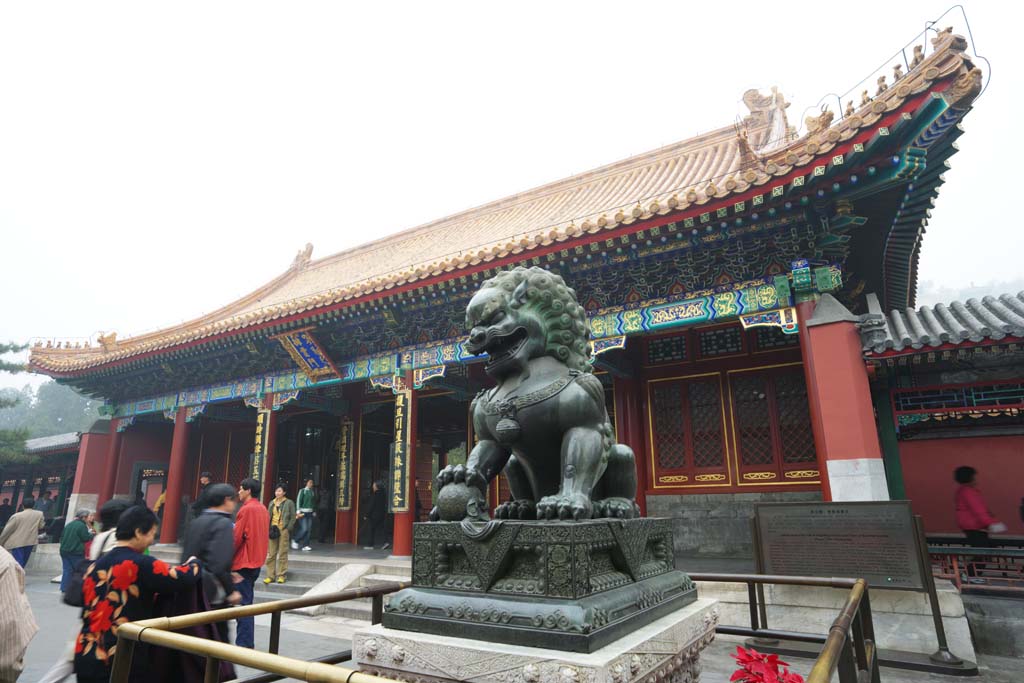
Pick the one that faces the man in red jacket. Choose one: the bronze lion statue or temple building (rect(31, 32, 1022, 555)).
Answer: the temple building

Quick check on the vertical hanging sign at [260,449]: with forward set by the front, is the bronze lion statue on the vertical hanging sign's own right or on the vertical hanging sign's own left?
on the vertical hanging sign's own left

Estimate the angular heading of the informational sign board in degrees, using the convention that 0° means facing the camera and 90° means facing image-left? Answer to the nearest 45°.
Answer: approximately 45°

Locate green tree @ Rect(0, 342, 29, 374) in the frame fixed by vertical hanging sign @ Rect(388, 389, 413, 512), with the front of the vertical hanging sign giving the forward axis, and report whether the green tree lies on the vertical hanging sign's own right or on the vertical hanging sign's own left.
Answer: on the vertical hanging sign's own right

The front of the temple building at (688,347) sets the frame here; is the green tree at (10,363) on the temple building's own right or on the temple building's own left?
on the temple building's own right

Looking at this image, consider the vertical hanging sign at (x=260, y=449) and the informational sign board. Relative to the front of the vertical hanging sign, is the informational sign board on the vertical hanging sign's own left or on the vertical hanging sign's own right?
on the vertical hanging sign's own left

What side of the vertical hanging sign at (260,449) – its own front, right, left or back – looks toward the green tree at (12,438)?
right

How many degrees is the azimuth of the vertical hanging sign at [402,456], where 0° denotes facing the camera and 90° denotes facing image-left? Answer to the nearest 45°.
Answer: approximately 45°

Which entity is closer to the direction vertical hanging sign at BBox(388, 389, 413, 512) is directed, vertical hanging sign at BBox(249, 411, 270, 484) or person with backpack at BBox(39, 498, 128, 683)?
the person with backpack

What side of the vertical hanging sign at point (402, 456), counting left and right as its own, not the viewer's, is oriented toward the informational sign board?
left
